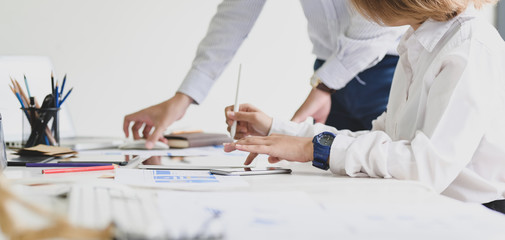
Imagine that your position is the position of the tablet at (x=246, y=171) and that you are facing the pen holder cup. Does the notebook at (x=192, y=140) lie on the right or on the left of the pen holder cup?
right

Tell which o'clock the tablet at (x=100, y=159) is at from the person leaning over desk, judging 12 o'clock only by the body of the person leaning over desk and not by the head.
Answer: The tablet is roughly at 12 o'clock from the person leaning over desk.

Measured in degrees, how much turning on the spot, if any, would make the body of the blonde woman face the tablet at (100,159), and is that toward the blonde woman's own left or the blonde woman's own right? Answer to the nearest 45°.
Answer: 0° — they already face it

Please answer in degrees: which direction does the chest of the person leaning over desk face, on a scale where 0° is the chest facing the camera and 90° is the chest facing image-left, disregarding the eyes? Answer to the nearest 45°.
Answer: approximately 45°

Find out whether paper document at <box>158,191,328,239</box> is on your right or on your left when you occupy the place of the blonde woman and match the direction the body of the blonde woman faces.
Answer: on your left

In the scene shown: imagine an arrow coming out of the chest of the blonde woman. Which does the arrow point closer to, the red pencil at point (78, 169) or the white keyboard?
the red pencil

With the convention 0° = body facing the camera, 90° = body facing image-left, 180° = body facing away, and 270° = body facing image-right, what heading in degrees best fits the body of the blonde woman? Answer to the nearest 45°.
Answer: approximately 90°

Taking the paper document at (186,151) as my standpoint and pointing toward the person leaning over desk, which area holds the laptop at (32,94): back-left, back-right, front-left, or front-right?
back-left

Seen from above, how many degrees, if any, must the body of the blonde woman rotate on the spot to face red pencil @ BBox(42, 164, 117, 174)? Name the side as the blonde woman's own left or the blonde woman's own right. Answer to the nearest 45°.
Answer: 0° — they already face it
